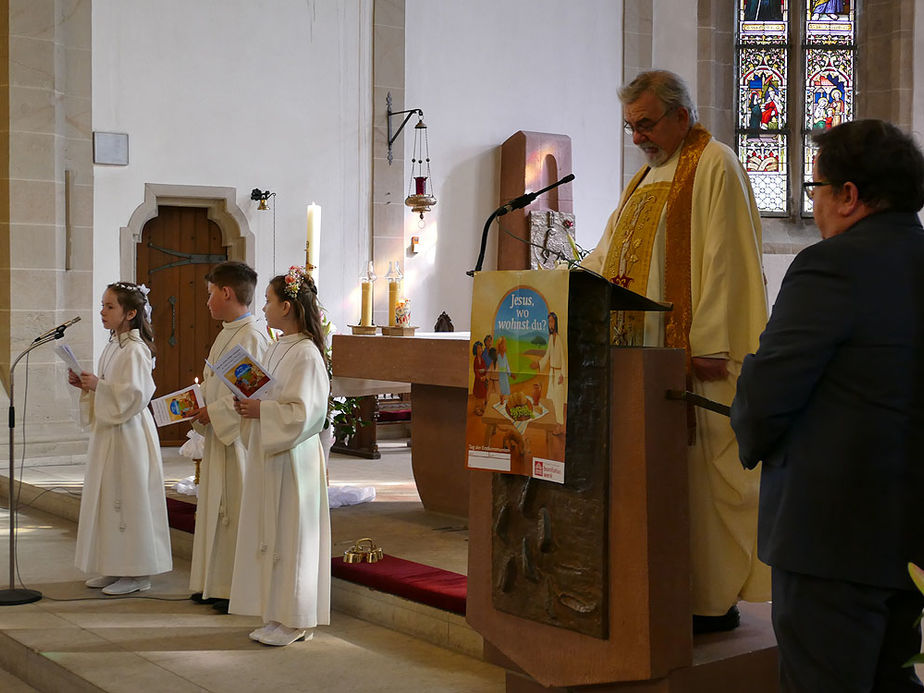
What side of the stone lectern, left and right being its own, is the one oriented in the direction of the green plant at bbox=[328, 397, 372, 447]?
right

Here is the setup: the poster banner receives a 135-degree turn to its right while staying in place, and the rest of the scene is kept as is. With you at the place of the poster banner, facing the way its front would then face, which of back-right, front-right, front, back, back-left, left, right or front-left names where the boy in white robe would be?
front-left

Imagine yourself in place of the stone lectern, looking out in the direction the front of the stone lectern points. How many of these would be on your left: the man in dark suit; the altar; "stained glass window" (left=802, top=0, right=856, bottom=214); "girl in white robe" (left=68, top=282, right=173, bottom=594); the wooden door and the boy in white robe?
1

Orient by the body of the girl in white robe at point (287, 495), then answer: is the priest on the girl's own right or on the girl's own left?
on the girl's own left

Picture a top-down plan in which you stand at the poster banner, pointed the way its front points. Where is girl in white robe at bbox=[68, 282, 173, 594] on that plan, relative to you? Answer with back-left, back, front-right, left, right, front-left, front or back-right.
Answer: right
